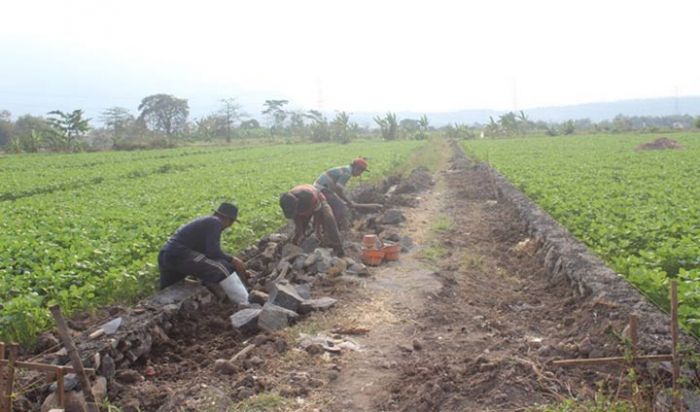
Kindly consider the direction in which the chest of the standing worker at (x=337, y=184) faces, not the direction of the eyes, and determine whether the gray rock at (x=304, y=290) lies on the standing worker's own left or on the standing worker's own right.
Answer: on the standing worker's own right

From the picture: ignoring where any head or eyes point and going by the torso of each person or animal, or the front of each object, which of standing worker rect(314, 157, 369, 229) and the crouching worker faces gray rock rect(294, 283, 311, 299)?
the crouching worker

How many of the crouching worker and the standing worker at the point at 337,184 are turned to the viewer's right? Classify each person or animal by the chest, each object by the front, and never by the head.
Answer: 2

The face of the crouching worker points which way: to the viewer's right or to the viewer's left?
to the viewer's right

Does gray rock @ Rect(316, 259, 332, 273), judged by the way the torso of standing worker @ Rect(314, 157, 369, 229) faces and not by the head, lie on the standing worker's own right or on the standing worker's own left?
on the standing worker's own right

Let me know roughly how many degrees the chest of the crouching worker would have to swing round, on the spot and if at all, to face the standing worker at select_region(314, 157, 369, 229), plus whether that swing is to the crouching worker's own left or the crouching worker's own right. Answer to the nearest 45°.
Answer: approximately 45° to the crouching worker's own left

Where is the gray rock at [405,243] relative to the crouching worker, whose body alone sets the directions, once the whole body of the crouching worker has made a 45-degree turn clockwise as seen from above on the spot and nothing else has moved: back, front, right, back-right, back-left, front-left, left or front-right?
left

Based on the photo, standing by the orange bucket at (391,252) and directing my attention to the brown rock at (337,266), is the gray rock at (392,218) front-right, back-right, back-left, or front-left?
back-right

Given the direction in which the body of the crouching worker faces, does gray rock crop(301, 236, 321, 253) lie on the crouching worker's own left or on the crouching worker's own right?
on the crouching worker's own left

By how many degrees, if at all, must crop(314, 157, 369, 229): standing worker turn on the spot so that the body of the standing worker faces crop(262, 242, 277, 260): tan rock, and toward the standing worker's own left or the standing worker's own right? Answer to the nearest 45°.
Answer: approximately 135° to the standing worker's own right

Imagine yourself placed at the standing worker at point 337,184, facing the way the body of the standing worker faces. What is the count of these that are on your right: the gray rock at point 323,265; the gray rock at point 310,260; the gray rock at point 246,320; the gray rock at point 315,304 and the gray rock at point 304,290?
5

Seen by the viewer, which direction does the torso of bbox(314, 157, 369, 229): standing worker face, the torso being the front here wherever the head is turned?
to the viewer's right

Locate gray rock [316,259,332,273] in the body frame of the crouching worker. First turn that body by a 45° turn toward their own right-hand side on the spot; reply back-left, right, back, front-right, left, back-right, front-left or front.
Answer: left

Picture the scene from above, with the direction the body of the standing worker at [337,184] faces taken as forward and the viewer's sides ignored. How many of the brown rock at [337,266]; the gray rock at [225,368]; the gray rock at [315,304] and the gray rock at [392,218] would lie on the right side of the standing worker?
3

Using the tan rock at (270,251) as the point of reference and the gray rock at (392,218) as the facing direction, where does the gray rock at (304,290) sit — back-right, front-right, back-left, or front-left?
back-right

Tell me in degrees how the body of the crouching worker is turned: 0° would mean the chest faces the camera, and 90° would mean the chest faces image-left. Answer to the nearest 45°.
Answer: approximately 270°
